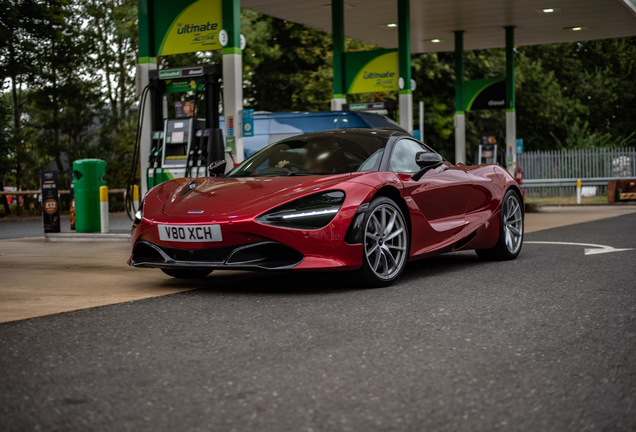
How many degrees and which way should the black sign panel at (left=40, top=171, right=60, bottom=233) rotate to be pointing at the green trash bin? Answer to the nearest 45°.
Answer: approximately 45° to its left

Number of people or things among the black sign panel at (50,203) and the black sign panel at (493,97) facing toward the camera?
2

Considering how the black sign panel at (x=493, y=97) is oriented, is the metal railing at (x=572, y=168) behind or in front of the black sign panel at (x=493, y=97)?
behind

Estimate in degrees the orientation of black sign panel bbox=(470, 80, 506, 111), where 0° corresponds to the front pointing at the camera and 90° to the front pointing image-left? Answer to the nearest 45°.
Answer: approximately 0°
